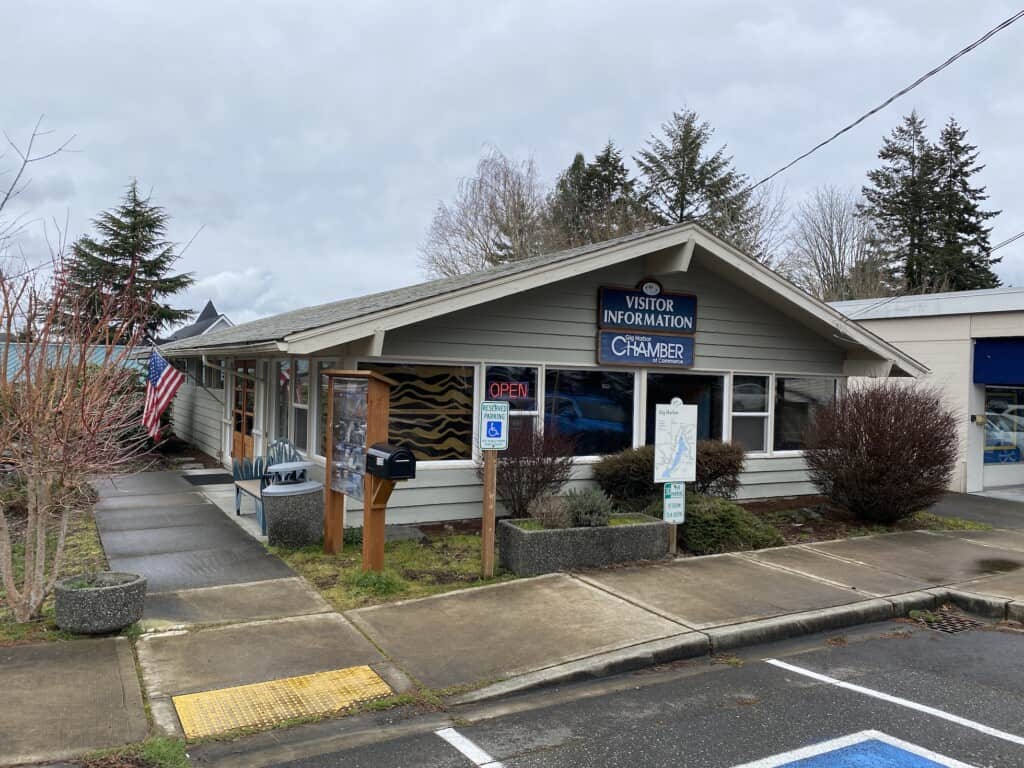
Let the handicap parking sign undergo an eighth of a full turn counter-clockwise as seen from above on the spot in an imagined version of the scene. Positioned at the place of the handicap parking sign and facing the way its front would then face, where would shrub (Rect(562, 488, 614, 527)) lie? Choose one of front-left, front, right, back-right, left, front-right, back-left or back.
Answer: left

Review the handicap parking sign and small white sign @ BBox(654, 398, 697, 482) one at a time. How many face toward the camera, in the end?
2

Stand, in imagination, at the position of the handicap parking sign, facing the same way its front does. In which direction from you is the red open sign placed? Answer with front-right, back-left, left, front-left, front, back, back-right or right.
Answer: back

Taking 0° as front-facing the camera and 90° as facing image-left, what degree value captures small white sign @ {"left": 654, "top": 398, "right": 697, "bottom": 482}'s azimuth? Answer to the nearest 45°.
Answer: approximately 0°

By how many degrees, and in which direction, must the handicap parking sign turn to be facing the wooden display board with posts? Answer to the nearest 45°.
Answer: approximately 90° to its right

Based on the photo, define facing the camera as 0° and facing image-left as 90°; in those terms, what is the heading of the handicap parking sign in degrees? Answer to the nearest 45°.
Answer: approximately 0°

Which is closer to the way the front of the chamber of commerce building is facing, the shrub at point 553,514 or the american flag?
the shrub

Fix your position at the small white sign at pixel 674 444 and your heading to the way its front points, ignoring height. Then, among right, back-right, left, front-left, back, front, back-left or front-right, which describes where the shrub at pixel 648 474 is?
back

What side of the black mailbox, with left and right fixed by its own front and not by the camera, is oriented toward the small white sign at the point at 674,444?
left
